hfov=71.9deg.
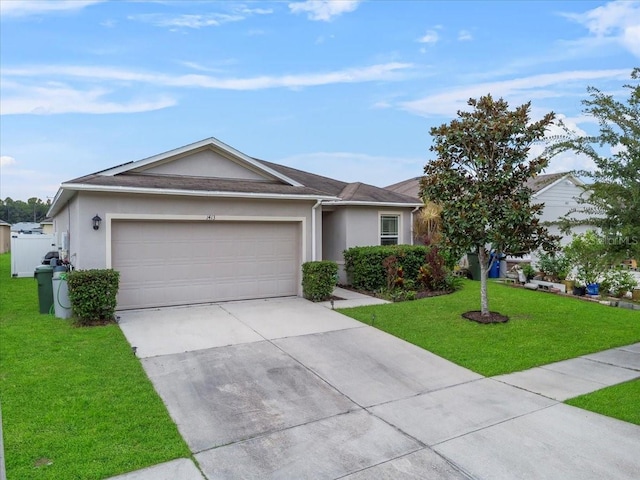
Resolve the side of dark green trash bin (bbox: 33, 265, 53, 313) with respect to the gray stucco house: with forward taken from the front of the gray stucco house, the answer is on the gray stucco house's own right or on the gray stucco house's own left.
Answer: on the gray stucco house's own right

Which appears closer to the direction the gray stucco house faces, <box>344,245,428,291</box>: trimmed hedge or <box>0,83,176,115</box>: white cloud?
the trimmed hedge

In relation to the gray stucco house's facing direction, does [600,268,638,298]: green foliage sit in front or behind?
in front

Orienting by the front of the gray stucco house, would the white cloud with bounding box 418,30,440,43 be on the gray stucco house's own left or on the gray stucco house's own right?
on the gray stucco house's own left

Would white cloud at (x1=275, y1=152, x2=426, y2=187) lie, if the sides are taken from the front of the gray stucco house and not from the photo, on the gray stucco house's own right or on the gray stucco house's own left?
on the gray stucco house's own left

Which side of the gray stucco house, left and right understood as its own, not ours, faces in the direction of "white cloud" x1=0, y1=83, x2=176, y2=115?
back

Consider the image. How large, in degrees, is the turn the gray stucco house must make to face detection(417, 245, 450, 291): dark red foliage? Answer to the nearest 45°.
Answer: approximately 45° to its left

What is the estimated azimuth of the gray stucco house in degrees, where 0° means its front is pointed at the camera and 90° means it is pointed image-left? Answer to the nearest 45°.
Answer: approximately 315°

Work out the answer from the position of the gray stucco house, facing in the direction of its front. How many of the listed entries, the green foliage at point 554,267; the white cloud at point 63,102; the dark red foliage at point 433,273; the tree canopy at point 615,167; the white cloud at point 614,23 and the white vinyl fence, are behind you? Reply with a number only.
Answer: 2
